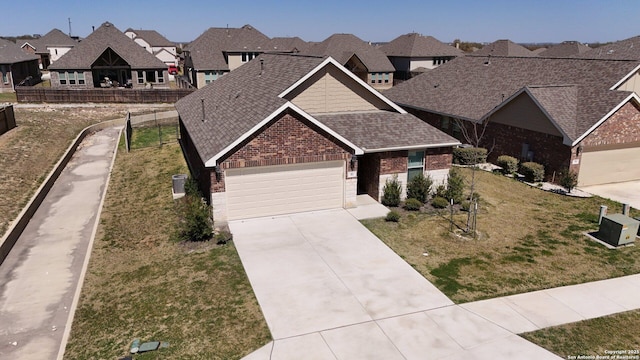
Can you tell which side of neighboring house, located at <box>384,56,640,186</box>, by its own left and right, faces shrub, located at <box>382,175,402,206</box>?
right

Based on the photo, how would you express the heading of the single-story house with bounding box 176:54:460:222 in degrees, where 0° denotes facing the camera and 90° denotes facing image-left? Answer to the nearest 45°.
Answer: approximately 0°

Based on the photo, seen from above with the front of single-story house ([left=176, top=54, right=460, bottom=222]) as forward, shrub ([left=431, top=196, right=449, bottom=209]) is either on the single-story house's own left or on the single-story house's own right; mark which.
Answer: on the single-story house's own left

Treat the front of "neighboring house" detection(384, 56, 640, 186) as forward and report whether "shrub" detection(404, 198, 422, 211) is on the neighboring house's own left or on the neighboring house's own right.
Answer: on the neighboring house's own right

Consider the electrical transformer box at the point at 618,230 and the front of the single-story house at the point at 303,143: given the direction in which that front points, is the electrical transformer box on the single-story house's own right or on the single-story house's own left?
on the single-story house's own left

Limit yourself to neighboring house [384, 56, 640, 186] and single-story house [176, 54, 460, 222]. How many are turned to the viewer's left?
0

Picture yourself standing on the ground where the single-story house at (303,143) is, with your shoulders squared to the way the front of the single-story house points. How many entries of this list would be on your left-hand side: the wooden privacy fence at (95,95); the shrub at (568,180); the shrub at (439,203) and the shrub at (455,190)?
3

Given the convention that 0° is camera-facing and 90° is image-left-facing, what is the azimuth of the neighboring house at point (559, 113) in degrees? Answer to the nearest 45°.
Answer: approximately 315°

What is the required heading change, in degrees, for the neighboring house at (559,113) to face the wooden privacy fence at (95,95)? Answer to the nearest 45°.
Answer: approximately 135° to its right

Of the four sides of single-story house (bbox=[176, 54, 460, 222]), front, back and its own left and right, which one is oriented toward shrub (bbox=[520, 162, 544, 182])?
left

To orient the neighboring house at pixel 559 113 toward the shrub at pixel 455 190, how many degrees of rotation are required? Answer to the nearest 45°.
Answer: approximately 90° to its right

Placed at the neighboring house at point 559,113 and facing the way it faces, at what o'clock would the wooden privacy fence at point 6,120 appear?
The wooden privacy fence is roughly at 4 o'clock from the neighboring house.
